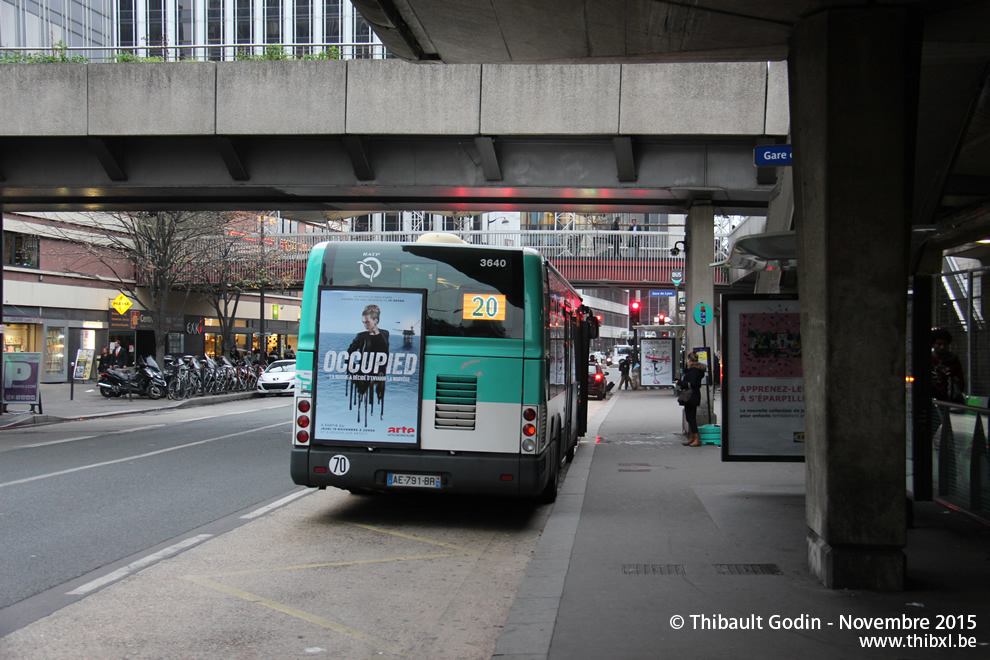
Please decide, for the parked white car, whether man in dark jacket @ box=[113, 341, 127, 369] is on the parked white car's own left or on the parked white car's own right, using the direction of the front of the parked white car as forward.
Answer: on the parked white car's own right

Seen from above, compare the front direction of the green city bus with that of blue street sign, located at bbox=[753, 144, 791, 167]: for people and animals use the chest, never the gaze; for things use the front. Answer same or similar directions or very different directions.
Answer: very different directions

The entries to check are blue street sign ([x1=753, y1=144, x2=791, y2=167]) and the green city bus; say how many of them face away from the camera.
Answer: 1

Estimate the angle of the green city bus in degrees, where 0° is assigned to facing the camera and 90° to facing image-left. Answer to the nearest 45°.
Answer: approximately 180°

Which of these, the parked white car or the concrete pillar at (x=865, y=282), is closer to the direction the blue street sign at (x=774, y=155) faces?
the concrete pillar

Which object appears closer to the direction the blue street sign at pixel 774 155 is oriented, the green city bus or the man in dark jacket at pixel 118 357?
the green city bus

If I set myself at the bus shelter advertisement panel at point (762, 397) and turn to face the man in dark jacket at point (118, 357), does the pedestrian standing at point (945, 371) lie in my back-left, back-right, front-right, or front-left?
back-right

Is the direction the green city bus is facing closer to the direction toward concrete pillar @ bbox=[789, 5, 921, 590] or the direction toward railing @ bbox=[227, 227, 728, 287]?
the railing

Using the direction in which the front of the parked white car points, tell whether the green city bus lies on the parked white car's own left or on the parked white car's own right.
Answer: on the parked white car's own left

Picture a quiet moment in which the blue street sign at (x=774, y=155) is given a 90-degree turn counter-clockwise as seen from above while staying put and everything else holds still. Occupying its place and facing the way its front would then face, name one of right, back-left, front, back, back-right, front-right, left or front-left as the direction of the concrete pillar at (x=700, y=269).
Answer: left

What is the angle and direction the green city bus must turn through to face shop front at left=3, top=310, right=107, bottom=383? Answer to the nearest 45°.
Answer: approximately 45° to its left

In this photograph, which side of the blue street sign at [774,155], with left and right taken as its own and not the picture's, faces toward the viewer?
front
